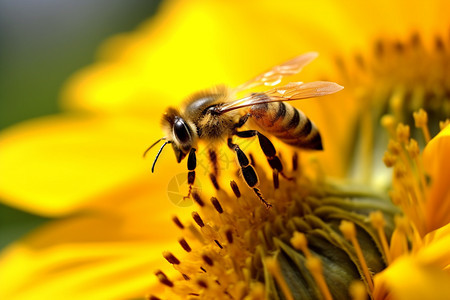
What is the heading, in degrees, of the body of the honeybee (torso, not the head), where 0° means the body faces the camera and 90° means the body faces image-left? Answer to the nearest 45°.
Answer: approximately 90°
